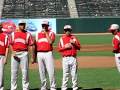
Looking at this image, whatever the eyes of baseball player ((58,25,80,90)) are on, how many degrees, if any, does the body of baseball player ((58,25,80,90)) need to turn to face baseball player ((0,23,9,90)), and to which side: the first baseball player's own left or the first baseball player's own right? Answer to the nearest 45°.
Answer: approximately 90° to the first baseball player's own right

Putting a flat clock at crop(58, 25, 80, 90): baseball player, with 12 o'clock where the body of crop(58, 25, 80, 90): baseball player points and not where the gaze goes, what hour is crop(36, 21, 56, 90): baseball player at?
crop(36, 21, 56, 90): baseball player is roughly at 2 o'clock from crop(58, 25, 80, 90): baseball player.

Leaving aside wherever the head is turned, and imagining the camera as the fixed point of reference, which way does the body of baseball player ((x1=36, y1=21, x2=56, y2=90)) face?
toward the camera

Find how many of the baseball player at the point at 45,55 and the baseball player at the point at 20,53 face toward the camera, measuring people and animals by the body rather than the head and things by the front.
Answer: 2

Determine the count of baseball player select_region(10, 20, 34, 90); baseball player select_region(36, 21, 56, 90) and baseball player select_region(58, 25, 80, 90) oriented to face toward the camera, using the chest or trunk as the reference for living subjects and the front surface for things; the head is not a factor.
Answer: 3

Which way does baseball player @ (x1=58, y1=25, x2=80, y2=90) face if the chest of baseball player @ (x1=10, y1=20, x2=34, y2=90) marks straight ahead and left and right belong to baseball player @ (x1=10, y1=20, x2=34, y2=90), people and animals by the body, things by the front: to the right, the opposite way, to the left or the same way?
the same way

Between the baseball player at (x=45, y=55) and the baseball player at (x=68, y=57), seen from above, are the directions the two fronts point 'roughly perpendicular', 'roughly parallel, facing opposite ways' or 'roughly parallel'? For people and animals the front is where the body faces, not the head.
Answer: roughly parallel

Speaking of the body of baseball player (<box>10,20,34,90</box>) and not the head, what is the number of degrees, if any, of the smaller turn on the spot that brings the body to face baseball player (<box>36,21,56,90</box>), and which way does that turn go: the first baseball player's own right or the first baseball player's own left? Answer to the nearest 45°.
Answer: approximately 90° to the first baseball player's own left

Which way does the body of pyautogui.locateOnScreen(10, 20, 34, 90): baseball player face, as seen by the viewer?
toward the camera

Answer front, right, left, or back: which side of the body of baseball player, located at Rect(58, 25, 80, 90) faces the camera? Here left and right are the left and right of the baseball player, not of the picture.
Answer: front
